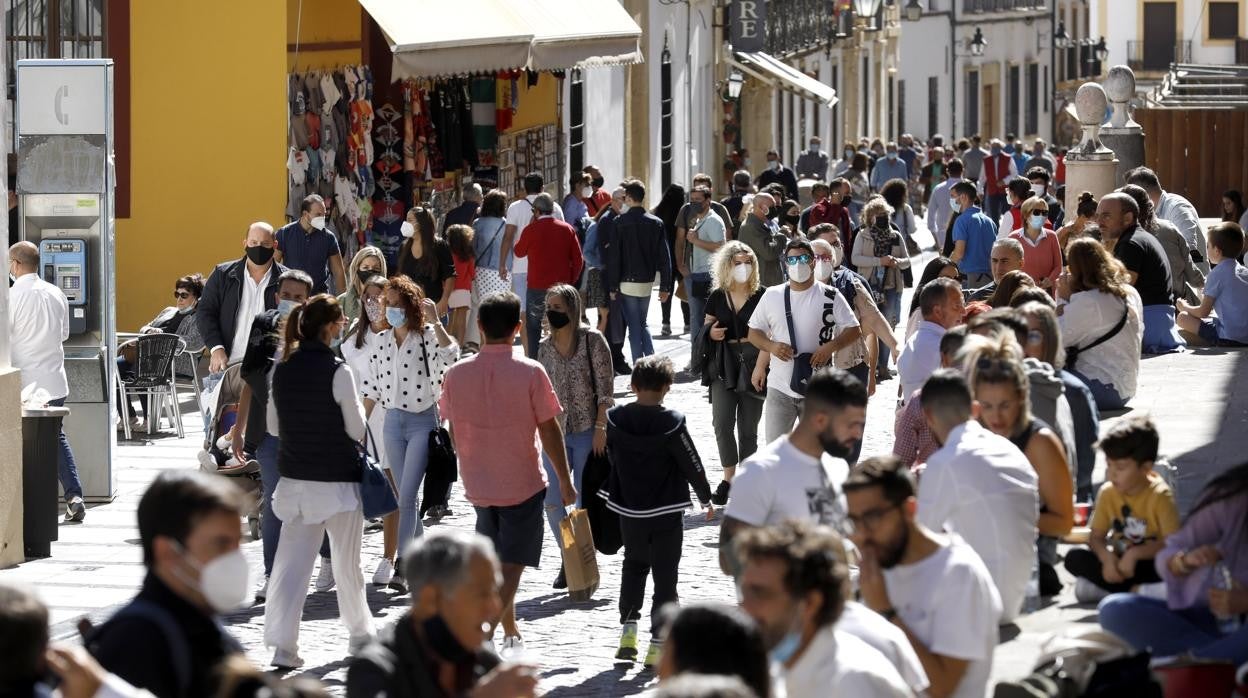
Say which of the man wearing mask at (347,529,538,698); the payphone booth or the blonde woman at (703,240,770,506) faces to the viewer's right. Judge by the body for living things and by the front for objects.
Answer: the man wearing mask

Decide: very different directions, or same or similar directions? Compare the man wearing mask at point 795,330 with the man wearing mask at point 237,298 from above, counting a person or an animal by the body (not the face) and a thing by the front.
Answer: same or similar directions

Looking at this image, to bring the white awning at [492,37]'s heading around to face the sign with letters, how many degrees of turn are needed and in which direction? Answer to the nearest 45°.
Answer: approximately 135° to its left

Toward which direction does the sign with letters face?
toward the camera

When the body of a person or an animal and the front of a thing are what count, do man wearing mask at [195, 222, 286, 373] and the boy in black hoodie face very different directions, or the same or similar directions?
very different directions

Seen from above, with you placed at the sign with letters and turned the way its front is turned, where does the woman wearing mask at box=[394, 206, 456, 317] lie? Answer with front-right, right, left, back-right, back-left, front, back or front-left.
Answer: front

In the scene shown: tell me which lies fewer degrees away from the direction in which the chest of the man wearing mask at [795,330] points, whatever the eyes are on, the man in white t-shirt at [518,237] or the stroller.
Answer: the stroller

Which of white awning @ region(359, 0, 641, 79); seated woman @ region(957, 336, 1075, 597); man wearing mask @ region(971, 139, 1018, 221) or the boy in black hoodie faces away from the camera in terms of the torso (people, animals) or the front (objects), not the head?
the boy in black hoodie

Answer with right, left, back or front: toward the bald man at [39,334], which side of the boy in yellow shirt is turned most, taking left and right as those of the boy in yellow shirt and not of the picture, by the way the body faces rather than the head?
right

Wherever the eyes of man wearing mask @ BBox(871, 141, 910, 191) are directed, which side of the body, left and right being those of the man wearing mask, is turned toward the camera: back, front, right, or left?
front

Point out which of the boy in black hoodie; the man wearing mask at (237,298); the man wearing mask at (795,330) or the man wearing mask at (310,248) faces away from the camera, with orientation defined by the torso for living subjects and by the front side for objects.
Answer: the boy in black hoodie

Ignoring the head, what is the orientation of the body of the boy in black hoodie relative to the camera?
away from the camera

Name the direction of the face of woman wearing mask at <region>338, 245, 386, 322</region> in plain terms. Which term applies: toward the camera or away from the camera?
toward the camera

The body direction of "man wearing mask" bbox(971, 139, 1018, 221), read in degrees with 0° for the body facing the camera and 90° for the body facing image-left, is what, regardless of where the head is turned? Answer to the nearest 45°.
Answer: approximately 0°

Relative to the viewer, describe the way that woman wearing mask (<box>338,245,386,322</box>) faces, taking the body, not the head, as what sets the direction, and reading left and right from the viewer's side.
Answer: facing the viewer

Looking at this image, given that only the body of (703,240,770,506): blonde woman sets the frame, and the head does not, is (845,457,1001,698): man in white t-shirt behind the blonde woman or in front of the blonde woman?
in front
